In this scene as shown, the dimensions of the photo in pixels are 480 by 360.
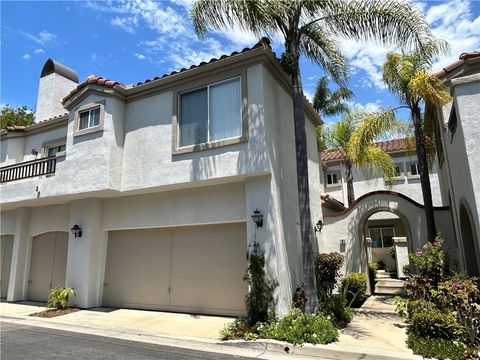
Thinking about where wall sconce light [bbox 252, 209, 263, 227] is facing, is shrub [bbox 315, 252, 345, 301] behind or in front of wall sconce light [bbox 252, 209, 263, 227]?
behind

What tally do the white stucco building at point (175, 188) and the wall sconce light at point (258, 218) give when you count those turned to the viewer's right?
0

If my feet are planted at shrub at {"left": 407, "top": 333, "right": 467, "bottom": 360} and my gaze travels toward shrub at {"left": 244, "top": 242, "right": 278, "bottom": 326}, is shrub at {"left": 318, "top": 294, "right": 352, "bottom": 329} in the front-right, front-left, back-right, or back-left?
front-right

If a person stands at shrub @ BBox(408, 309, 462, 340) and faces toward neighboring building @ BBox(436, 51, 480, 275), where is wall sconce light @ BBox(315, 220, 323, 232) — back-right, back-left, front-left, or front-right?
front-left

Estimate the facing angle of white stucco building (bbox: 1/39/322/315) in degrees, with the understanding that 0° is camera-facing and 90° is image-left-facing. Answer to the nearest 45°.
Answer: approximately 45°

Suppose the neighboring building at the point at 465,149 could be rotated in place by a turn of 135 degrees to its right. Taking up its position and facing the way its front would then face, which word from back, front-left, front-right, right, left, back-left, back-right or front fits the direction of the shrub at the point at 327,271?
left

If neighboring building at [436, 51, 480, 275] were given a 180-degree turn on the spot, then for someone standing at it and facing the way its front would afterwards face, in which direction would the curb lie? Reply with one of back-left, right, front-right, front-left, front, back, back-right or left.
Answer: back

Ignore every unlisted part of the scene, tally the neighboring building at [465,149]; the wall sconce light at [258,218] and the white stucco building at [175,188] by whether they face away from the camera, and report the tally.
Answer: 0

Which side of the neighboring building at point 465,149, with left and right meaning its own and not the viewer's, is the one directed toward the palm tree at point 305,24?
front

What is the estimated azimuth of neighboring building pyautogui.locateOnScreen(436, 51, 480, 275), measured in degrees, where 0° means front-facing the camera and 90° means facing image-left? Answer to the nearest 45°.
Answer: approximately 45°

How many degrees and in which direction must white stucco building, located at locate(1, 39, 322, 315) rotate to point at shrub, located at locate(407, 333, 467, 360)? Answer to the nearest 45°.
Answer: approximately 90° to its left

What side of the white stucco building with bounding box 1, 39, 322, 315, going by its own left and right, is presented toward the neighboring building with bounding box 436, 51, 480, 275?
left

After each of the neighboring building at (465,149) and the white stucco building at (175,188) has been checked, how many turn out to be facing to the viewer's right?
0
